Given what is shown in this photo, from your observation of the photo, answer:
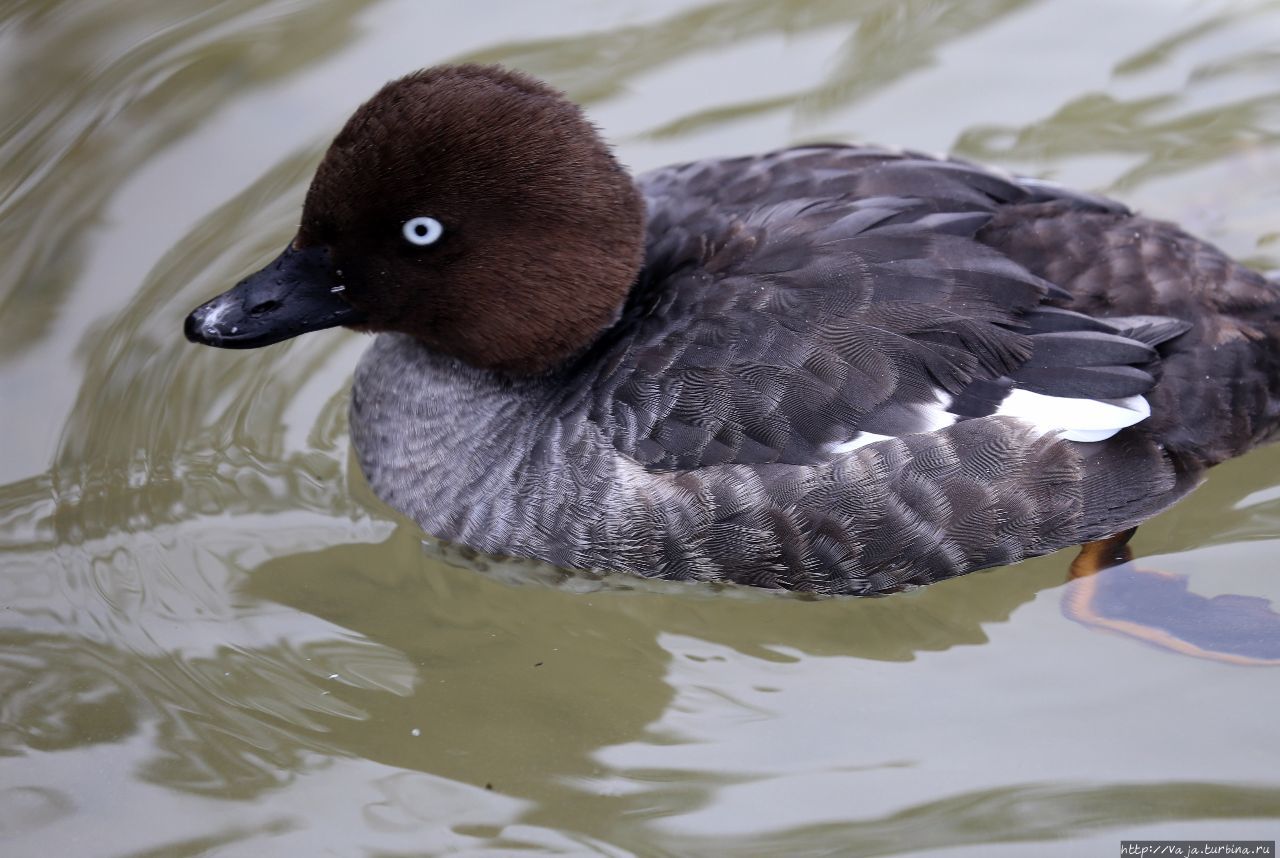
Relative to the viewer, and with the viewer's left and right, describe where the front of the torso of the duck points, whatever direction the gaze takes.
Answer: facing to the left of the viewer
